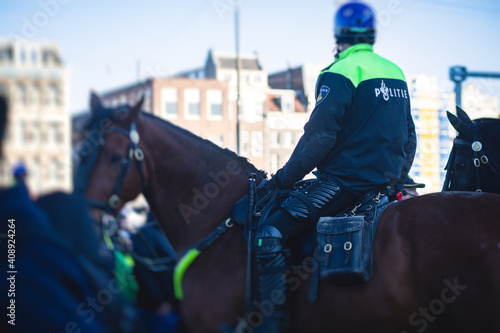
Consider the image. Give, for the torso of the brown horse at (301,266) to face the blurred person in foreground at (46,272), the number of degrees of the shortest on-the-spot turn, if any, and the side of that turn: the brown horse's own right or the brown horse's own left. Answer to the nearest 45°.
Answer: approximately 45° to the brown horse's own left

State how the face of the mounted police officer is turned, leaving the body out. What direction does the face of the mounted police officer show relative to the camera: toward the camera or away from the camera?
away from the camera

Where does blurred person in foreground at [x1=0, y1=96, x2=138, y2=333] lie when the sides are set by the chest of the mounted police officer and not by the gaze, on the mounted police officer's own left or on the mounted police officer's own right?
on the mounted police officer's own left

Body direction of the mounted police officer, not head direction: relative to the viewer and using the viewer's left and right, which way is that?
facing away from the viewer and to the left of the viewer

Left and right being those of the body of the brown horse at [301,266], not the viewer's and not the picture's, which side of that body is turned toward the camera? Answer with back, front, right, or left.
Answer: left
